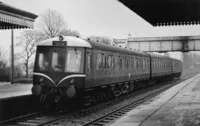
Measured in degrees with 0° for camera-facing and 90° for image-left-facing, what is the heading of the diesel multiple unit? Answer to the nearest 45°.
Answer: approximately 45°
